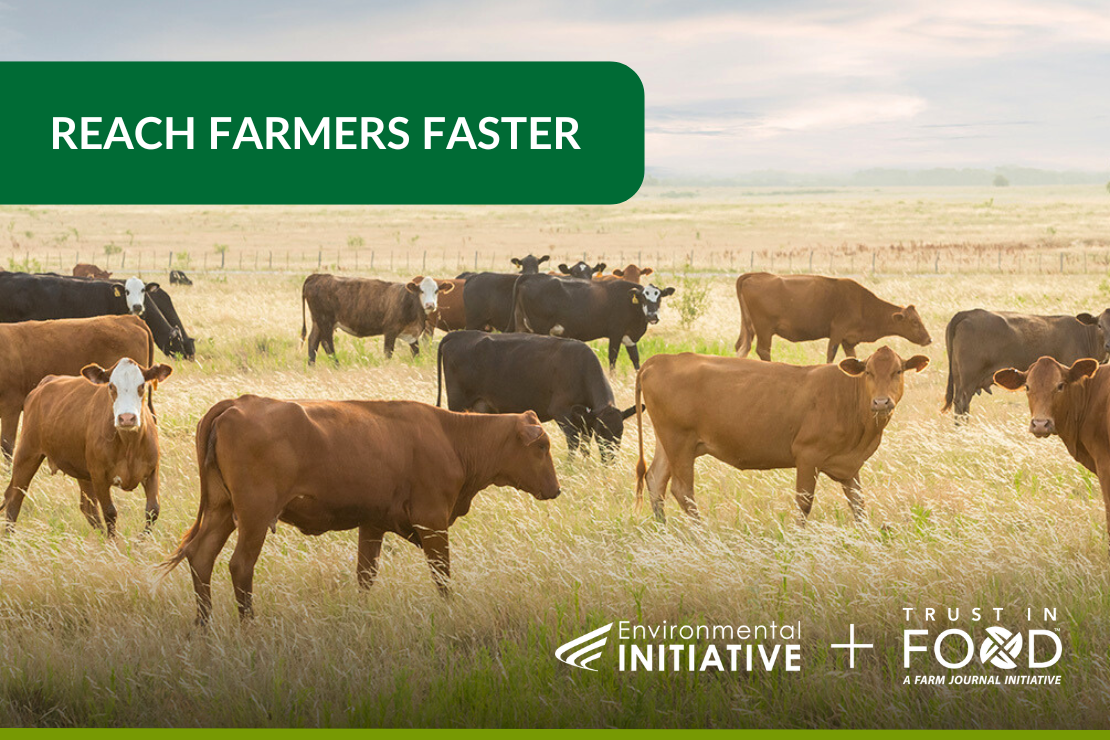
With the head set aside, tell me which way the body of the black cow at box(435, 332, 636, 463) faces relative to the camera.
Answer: to the viewer's right

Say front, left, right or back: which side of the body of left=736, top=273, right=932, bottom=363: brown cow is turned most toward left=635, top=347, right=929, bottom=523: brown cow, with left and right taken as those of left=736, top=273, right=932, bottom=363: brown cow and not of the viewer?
right

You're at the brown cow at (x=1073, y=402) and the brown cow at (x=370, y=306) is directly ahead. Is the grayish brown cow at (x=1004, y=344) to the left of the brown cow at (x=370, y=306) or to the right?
right

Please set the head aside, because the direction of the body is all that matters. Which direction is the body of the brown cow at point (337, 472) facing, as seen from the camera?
to the viewer's right

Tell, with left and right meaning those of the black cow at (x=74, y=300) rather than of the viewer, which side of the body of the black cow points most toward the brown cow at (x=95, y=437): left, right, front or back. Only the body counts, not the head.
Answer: right

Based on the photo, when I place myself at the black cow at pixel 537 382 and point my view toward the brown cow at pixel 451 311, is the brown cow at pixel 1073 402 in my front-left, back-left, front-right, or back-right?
back-right

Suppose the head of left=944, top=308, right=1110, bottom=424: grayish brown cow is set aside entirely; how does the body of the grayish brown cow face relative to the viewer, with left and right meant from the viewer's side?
facing to the right of the viewer

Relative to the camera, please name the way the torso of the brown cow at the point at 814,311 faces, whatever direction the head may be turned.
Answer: to the viewer's right

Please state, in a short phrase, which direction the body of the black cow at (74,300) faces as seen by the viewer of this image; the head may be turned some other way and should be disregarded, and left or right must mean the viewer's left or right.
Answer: facing to the right of the viewer

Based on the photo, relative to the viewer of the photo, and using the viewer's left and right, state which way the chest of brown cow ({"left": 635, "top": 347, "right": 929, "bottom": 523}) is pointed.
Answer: facing to the right of the viewer

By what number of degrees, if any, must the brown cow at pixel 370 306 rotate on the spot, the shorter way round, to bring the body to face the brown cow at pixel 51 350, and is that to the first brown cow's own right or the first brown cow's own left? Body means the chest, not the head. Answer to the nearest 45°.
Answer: approximately 90° to the first brown cow's own right

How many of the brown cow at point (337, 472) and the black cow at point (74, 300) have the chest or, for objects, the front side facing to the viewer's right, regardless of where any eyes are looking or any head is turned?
2
